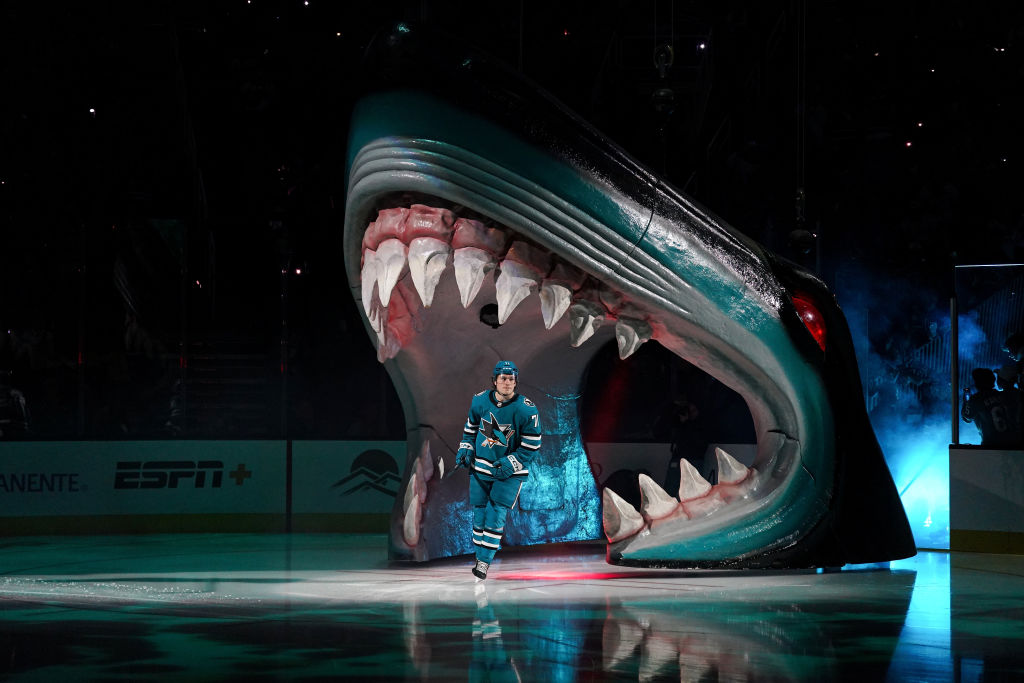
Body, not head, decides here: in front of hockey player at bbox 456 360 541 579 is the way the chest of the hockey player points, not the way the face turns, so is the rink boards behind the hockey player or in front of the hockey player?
behind

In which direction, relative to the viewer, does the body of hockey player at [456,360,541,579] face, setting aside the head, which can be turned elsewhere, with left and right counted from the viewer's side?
facing the viewer

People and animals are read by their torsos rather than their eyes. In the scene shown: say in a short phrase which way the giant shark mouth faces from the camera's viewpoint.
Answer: facing the viewer and to the left of the viewer

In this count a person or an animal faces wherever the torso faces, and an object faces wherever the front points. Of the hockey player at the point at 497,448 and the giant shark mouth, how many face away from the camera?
0
